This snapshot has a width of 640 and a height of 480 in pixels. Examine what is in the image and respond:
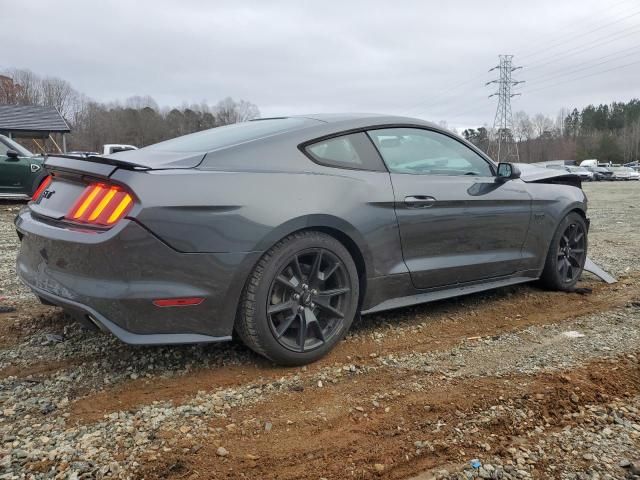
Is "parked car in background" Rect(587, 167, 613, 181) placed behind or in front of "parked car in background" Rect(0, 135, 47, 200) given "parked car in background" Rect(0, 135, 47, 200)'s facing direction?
in front

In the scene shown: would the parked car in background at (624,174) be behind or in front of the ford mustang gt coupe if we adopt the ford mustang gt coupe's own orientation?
in front

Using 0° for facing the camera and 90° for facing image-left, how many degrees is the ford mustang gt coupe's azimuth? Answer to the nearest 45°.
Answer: approximately 225°

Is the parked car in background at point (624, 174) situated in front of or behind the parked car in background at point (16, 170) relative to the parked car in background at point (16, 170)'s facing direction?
in front

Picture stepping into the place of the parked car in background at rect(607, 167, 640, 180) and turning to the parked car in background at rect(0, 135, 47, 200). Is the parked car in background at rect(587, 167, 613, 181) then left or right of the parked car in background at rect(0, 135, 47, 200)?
right

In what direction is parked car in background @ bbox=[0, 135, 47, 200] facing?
to the viewer's right
